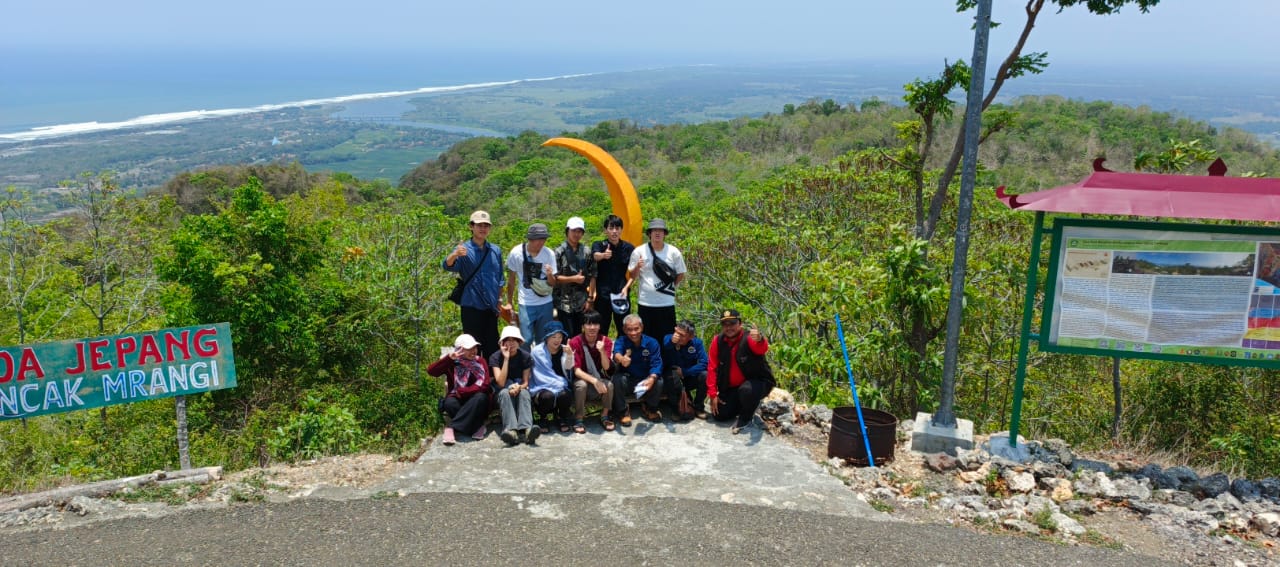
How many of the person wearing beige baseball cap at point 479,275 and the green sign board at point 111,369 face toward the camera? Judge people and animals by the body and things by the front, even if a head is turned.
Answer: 2

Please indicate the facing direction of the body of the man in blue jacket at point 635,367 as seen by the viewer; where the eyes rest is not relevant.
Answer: toward the camera

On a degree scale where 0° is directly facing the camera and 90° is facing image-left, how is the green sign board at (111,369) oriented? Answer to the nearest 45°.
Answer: approximately 0°

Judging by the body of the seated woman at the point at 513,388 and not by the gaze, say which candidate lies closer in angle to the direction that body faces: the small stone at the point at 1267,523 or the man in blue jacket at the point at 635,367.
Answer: the small stone

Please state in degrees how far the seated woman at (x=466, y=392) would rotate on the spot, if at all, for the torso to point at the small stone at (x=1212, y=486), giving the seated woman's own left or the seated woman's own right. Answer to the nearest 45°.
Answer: approximately 45° to the seated woman's own left

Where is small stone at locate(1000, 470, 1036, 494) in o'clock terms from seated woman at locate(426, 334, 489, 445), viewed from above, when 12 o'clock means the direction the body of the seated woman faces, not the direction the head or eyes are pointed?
The small stone is roughly at 10 o'clock from the seated woman.

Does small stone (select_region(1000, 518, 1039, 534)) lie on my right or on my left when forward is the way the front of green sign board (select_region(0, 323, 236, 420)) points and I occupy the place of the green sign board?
on my left

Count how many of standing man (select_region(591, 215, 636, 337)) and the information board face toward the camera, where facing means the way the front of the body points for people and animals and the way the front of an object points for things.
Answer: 2

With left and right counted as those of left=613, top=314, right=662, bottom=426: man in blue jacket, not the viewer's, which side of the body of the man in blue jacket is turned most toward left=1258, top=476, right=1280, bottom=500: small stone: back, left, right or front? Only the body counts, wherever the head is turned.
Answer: left

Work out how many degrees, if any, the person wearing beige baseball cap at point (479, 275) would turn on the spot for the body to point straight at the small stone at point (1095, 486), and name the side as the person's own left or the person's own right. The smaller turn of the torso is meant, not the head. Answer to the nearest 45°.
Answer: approximately 45° to the person's own left

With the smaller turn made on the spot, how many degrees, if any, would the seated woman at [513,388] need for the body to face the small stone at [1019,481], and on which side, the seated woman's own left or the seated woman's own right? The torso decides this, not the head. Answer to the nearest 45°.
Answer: approximately 45° to the seated woman's own left

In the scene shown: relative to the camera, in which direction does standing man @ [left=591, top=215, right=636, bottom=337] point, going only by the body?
toward the camera
